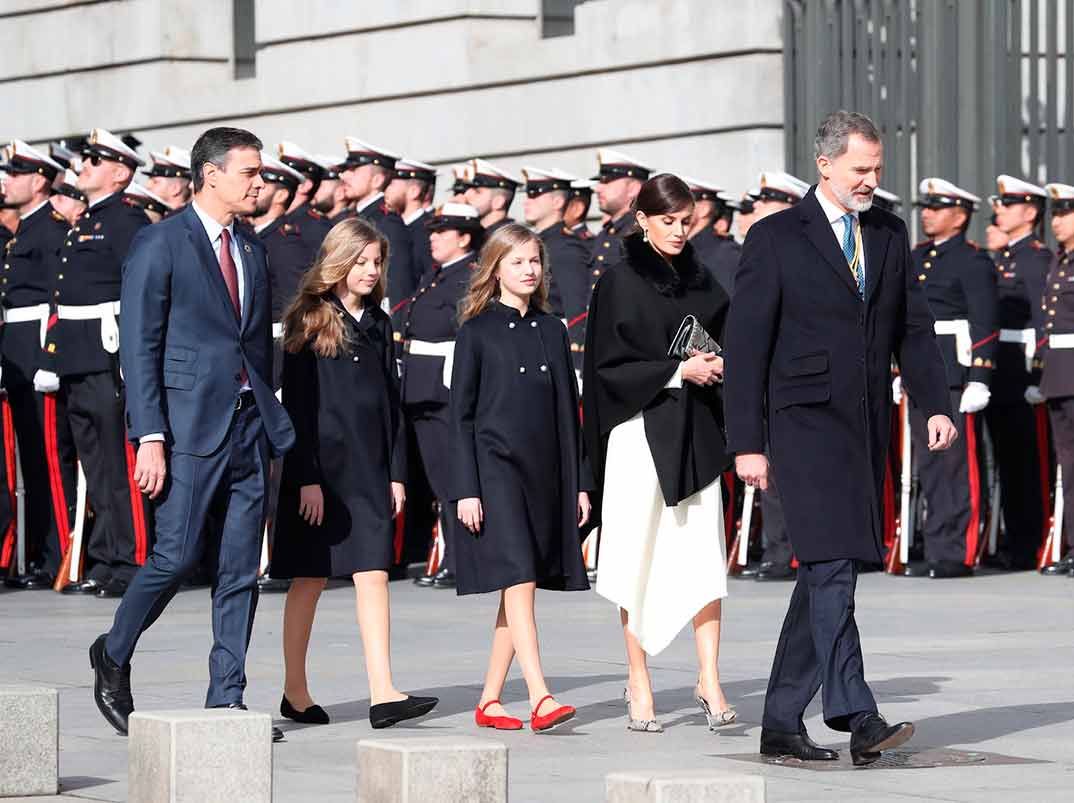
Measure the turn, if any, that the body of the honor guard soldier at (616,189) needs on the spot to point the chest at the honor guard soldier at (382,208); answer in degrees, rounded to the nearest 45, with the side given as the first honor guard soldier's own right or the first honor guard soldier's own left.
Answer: approximately 45° to the first honor guard soldier's own right

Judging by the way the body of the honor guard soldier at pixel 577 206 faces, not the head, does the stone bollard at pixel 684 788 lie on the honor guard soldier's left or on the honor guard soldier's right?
on the honor guard soldier's left

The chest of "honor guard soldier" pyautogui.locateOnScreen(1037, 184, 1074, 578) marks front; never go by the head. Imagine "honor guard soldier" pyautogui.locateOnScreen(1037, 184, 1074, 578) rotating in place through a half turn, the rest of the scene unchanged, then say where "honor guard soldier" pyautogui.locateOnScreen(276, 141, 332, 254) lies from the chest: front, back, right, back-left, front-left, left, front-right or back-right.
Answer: back-left

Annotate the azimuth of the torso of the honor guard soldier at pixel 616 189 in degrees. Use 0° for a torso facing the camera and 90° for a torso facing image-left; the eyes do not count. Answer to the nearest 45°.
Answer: approximately 45°

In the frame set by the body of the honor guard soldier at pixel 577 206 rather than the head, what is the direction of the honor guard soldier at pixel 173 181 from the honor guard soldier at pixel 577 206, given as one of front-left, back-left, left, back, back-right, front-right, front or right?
front-right

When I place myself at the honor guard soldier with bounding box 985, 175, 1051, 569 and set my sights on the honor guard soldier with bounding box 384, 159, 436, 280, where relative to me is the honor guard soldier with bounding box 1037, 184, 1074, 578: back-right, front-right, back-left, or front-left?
back-left
